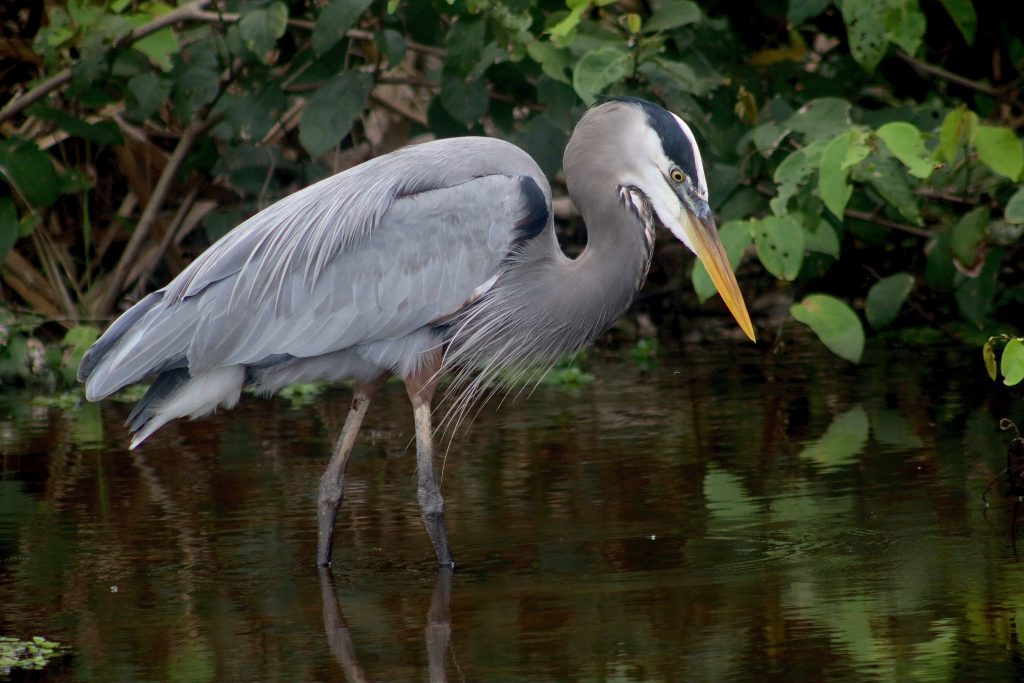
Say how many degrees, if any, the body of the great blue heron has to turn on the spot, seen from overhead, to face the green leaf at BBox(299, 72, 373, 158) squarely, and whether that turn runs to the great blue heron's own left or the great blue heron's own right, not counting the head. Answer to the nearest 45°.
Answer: approximately 90° to the great blue heron's own left

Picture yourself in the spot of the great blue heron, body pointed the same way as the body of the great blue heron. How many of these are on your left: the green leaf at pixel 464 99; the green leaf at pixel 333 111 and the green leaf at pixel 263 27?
3

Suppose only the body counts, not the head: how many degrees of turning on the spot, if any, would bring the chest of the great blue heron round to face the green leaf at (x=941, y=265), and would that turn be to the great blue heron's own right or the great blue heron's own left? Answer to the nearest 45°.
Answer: approximately 45° to the great blue heron's own left

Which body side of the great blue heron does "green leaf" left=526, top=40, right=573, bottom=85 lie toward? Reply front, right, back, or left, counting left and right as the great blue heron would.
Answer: left

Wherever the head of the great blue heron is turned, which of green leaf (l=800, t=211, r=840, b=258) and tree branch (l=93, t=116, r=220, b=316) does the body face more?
the green leaf

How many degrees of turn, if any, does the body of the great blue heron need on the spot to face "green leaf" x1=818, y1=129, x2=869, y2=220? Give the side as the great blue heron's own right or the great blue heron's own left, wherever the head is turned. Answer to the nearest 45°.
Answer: approximately 45° to the great blue heron's own left

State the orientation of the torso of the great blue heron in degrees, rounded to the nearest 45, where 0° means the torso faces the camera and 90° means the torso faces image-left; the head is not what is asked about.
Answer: approximately 270°

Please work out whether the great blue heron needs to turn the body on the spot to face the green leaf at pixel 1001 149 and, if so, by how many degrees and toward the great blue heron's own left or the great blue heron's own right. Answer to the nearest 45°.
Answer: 0° — it already faces it

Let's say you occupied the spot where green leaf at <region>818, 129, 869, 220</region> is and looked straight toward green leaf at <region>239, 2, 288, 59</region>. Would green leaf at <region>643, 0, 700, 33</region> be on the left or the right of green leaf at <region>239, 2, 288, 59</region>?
right

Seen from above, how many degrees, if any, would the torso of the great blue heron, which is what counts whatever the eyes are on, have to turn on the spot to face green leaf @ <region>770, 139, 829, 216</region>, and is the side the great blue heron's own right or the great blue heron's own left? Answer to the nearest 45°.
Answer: approximately 45° to the great blue heron's own left

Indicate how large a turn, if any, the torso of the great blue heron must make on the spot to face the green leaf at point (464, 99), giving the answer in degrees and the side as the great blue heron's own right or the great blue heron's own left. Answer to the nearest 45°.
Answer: approximately 90° to the great blue heron's own left
